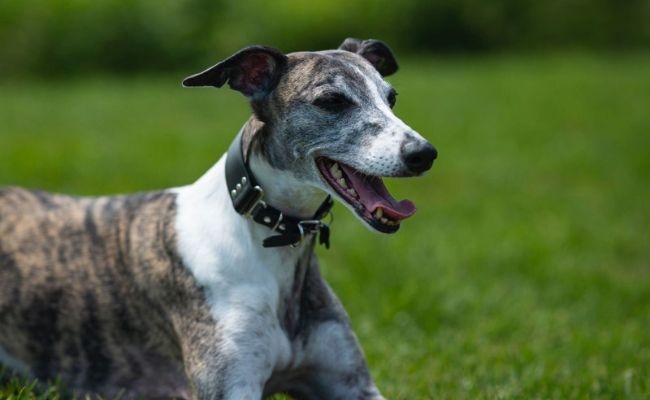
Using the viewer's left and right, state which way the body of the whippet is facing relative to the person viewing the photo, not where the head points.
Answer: facing the viewer and to the right of the viewer
